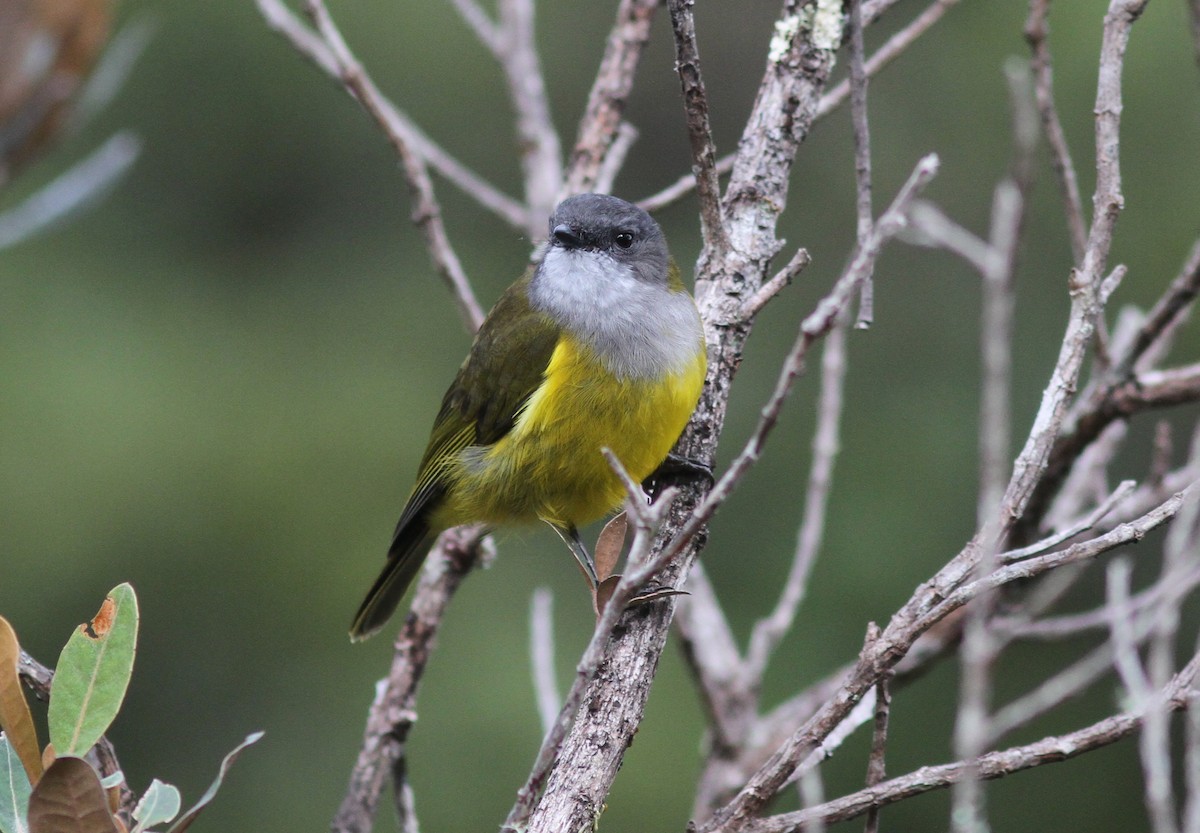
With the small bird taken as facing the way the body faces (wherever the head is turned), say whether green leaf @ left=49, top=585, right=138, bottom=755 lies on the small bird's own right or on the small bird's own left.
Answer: on the small bird's own right

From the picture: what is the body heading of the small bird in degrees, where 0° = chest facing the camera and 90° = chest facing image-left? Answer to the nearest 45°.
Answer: approximately 315°

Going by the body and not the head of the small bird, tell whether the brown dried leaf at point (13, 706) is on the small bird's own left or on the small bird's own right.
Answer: on the small bird's own right

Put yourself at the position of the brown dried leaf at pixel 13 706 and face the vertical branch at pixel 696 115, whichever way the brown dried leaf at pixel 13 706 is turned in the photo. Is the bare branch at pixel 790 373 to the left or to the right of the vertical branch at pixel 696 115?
right

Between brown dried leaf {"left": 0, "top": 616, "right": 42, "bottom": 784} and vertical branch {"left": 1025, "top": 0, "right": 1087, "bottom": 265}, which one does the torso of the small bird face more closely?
the vertical branch
